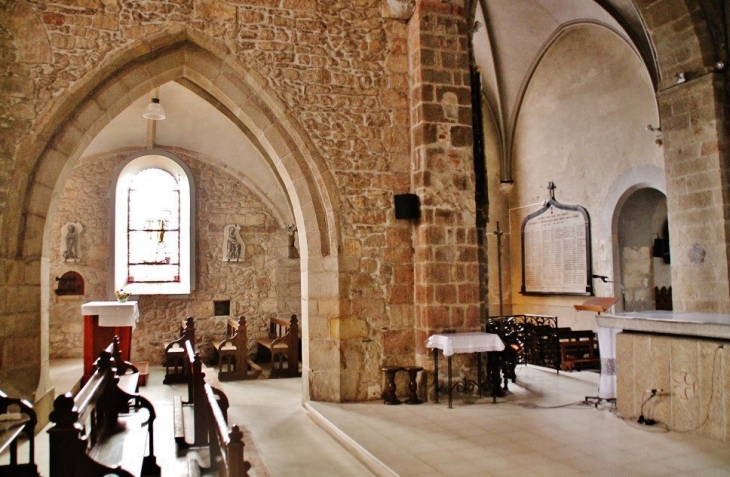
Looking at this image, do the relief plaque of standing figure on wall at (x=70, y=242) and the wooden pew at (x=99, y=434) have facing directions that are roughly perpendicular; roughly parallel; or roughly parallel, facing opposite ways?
roughly perpendicular

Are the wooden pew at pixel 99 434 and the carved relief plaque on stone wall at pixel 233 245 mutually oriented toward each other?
no

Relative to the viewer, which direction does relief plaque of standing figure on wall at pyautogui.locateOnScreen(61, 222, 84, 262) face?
toward the camera

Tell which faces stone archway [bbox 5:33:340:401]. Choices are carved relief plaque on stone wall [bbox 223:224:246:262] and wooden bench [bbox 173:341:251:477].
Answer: the carved relief plaque on stone wall

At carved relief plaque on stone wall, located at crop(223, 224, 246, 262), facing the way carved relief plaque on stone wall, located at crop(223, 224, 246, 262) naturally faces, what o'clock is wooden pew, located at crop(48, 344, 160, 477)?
The wooden pew is roughly at 12 o'clock from the carved relief plaque on stone wall.

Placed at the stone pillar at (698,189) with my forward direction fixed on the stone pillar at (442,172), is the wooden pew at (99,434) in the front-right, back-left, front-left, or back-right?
front-left

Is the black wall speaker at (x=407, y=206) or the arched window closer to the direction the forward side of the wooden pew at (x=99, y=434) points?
the black wall speaker

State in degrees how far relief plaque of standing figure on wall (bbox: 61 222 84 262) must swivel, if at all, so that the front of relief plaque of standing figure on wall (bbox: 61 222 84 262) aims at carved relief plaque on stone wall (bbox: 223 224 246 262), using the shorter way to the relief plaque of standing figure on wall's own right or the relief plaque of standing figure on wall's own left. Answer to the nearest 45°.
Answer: approximately 90° to the relief plaque of standing figure on wall's own left

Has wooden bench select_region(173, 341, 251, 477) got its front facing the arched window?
no

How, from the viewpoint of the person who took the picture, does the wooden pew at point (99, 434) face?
facing to the right of the viewer

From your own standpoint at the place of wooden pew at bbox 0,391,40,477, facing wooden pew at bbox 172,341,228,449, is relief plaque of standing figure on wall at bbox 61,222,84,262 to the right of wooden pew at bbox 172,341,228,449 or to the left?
left

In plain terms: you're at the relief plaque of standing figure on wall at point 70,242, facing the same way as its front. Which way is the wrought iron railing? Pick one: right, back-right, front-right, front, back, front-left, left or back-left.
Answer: front-left

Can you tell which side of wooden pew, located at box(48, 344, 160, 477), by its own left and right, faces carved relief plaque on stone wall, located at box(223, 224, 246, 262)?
left
